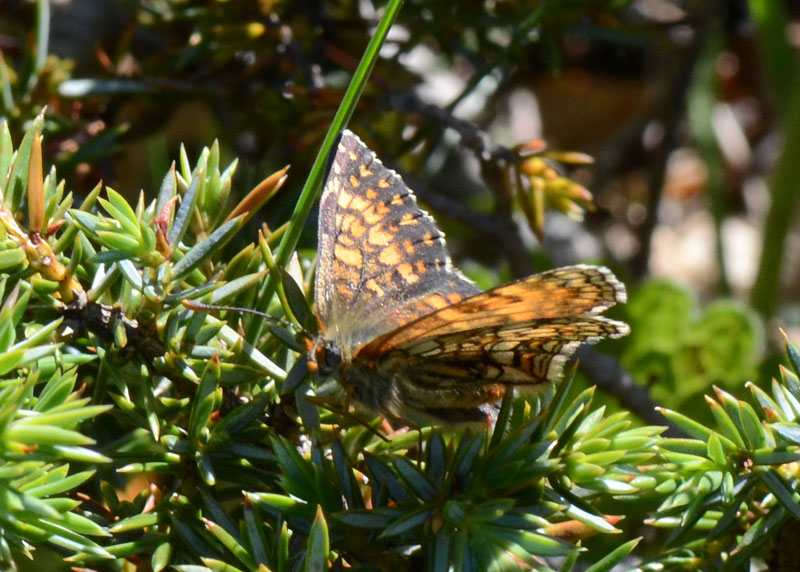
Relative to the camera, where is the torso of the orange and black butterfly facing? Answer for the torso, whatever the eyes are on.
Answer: to the viewer's left
